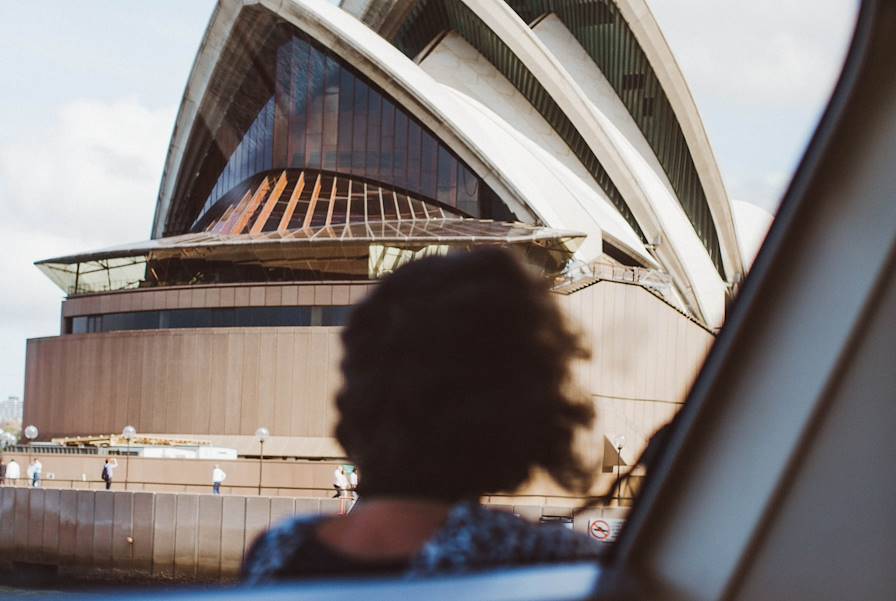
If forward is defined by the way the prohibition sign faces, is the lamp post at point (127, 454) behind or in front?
behind

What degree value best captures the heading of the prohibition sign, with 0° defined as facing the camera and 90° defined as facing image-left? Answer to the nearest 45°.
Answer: approximately 0°

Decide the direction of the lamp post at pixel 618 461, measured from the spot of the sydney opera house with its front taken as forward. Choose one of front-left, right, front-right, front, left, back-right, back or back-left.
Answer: front-left

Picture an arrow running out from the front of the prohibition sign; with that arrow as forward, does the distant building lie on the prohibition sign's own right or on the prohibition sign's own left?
on the prohibition sign's own right

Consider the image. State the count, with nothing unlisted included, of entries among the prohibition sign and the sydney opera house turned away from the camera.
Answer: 0
